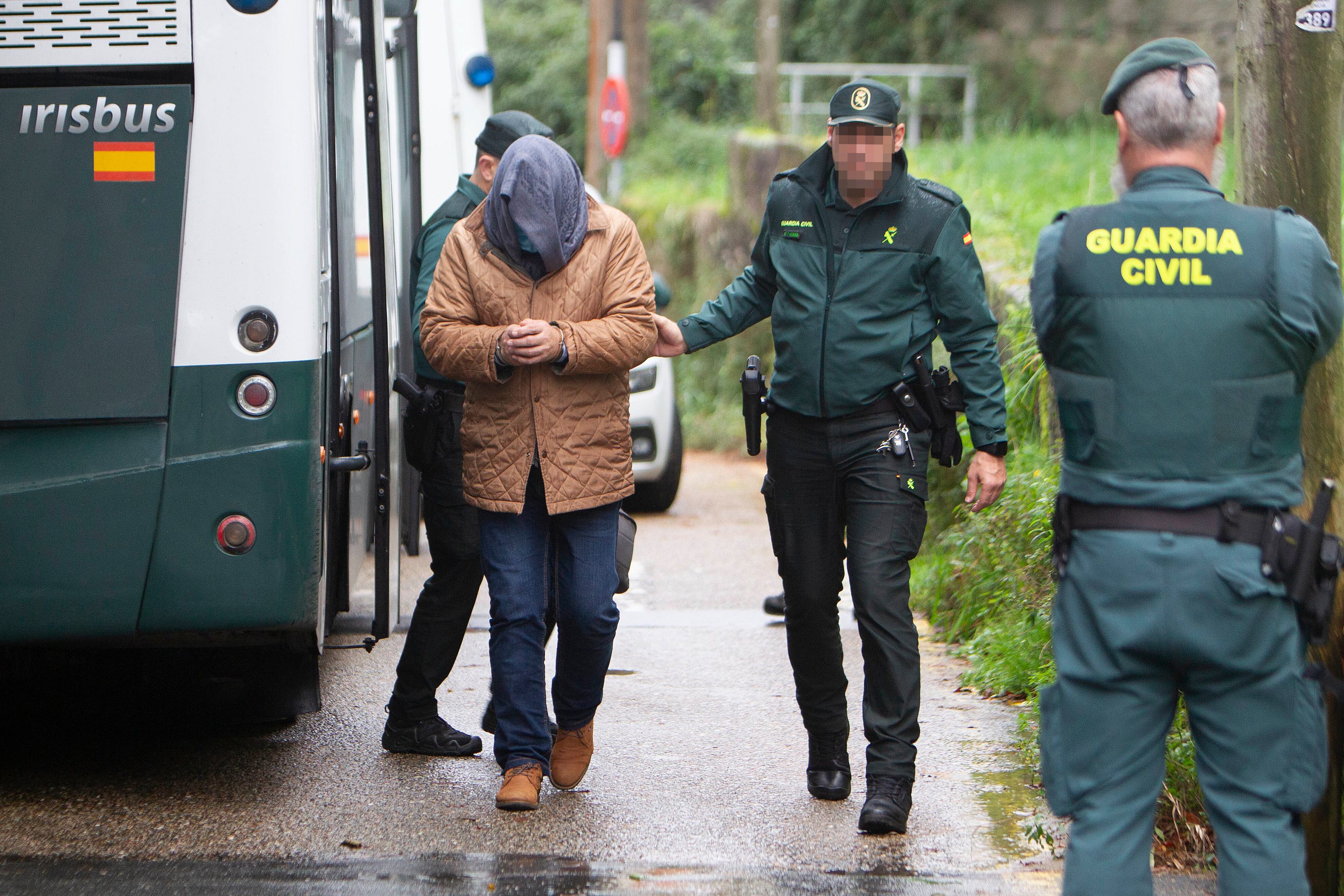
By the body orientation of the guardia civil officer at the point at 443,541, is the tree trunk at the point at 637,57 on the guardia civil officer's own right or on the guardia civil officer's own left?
on the guardia civil officer's own left

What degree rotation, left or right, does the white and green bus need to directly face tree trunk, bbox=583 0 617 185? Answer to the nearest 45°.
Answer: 0° — it already faces it

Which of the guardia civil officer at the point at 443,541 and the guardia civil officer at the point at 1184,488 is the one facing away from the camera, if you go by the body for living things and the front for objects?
the guardia civil officer at the point at 1184,488

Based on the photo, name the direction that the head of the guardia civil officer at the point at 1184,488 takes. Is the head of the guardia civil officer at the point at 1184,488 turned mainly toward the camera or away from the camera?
away from the camera

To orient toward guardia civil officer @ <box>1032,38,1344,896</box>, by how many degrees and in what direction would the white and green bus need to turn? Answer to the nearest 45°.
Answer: approximately 135° to its right

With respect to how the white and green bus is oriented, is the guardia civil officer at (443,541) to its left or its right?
on its right

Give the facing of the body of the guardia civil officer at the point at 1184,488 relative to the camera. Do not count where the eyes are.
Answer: away from the camera

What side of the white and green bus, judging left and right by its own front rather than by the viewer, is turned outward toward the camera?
back

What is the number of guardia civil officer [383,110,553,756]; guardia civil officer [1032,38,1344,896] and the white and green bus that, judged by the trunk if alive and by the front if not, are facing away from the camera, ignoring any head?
2
